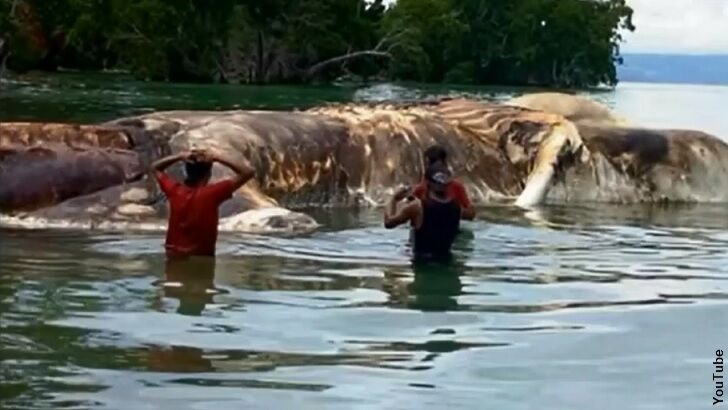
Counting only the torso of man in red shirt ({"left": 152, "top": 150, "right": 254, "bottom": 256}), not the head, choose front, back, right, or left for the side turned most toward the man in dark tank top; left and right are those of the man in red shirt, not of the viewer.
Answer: right

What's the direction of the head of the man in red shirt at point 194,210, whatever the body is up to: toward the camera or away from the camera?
away from the camera

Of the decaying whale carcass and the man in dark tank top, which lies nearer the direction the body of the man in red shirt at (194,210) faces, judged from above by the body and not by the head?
the decaying whale carcass

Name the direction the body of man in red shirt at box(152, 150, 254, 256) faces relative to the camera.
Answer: away from the camera
